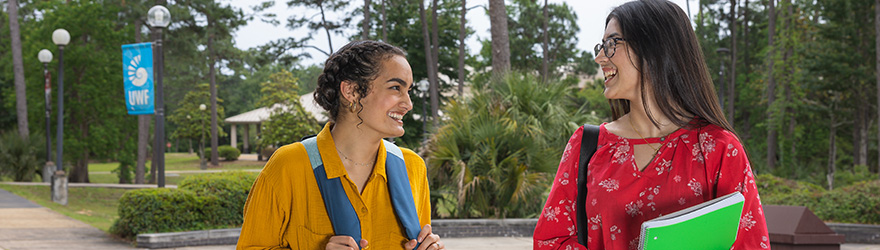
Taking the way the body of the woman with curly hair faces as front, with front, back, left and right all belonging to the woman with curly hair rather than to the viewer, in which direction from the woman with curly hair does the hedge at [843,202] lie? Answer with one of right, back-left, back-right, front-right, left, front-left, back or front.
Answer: left

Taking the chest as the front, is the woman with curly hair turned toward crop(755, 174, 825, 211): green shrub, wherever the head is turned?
no

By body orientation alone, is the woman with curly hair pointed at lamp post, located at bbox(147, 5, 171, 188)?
no

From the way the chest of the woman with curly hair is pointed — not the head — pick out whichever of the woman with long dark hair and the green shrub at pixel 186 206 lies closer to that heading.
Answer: the woman with long dark hair

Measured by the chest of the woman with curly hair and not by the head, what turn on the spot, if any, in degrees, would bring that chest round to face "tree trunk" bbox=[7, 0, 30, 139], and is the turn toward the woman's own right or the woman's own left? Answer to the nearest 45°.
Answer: approximately 180°

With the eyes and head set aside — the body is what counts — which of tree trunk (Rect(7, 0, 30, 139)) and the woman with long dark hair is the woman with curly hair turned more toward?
the woman with long dark hair

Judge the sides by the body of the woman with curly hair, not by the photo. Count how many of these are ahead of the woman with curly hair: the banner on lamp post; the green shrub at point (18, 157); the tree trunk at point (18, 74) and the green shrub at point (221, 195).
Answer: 0

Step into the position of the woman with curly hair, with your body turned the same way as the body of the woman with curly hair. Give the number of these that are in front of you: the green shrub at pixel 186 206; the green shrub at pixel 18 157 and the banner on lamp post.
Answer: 0

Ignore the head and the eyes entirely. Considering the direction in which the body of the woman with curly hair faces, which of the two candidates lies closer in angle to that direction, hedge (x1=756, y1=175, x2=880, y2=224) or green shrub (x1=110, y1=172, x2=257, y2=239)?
the hedge

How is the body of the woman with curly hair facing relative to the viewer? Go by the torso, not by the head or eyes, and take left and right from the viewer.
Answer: facing the viewer and to the right of the viewer

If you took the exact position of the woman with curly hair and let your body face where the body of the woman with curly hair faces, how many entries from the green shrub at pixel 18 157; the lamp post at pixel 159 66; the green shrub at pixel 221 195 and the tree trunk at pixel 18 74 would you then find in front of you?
0

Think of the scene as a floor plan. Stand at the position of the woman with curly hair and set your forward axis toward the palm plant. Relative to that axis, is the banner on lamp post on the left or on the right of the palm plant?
left

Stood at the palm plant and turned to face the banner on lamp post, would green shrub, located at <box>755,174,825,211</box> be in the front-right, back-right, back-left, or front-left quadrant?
back-right

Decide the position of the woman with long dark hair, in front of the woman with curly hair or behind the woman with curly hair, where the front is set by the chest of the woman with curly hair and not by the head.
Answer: in front

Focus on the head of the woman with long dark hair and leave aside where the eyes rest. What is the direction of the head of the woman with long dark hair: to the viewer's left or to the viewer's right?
to the viewer's left

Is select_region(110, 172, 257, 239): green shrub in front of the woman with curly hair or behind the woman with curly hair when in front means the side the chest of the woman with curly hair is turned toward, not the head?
behind
